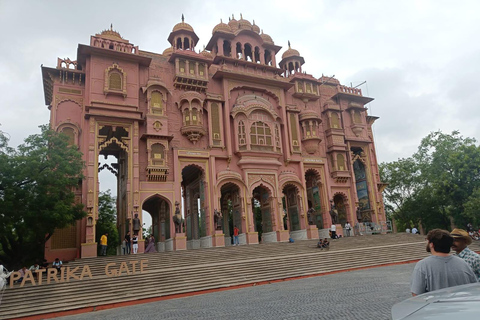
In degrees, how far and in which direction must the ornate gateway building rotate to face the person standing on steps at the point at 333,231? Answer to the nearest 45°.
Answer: approximately 45° to its left

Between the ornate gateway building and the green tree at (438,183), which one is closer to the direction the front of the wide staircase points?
the green tree

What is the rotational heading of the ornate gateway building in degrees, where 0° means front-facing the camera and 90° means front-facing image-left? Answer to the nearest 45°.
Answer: approximately 315°

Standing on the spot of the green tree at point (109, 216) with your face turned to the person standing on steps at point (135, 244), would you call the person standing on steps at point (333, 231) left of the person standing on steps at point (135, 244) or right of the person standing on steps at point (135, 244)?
left

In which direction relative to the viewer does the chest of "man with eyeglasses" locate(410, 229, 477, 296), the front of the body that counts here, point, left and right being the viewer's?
facing away from the viewer and to the left of the viewer

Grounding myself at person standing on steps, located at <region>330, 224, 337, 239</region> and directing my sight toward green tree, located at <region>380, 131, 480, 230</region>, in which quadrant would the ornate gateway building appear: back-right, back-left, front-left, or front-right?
back-left

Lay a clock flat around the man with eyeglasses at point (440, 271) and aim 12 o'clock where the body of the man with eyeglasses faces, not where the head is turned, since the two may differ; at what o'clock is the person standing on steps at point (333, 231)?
The person standing on steps is roughly at 1 o'clock from the man with eyeglasses.

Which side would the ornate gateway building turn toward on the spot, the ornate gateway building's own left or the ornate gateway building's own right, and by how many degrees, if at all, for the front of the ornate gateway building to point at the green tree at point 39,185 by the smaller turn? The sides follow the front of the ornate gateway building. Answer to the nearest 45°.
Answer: approximately 90° to the ornate gateway building's own right

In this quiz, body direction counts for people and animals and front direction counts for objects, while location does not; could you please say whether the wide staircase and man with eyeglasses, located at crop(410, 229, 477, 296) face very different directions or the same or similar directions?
very different directions

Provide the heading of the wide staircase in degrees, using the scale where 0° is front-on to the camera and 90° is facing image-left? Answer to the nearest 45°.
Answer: approximately 315°

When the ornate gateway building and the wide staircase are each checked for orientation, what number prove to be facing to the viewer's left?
0

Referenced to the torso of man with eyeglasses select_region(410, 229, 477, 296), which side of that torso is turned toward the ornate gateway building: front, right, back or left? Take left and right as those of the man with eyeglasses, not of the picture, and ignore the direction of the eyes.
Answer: front
